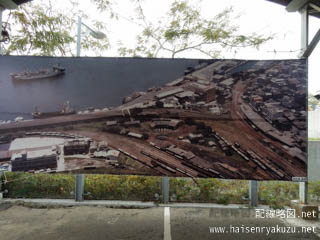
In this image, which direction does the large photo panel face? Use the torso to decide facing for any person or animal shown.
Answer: toward the camera
